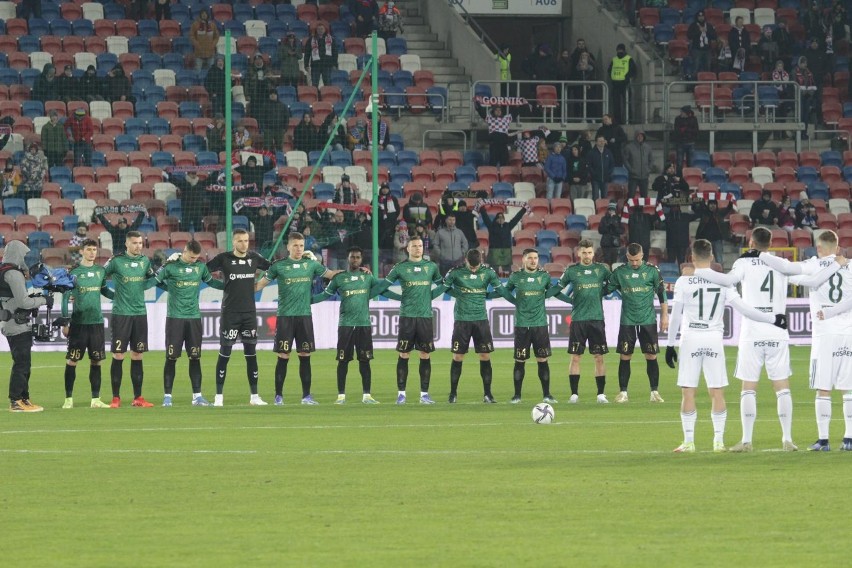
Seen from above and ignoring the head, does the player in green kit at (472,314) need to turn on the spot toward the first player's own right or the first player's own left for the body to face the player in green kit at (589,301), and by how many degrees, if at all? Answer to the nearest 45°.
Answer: approximately 90° to the first player's own left

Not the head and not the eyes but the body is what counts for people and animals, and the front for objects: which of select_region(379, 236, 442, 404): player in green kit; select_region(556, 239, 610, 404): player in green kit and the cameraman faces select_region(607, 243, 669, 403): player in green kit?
the cameraman

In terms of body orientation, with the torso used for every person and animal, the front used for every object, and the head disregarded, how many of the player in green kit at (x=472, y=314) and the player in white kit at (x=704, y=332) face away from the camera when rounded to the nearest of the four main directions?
1

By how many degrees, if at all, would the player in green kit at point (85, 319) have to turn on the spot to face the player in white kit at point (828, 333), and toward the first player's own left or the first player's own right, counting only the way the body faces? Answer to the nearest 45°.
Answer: approximately 45° to the first player's own left

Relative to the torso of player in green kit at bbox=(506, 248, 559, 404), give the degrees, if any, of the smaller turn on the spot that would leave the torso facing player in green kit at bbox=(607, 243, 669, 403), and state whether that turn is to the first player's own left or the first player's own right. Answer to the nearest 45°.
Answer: approximately 90° to the first player's own left

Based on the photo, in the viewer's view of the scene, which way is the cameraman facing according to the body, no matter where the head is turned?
to the viewer's right

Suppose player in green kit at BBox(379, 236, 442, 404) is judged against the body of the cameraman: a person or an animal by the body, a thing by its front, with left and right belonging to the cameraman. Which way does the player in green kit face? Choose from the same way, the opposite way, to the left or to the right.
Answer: to the right

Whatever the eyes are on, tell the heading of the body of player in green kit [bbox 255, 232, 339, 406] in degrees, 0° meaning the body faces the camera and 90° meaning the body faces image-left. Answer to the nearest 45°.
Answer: approximately 0°
